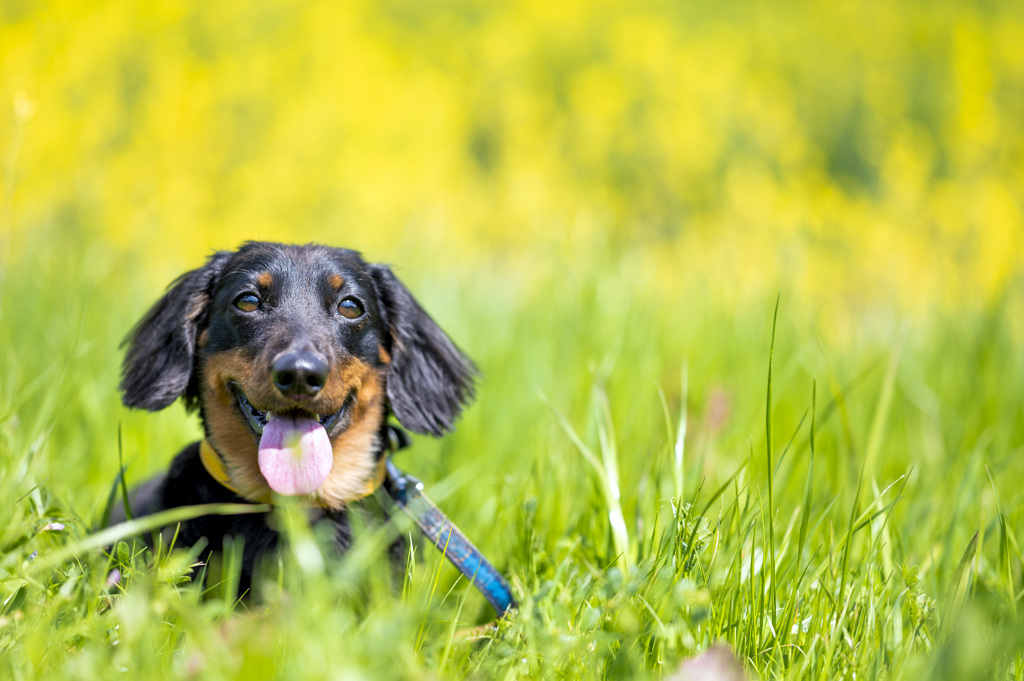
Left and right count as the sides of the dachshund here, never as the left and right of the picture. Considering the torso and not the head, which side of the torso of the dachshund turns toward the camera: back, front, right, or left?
front
